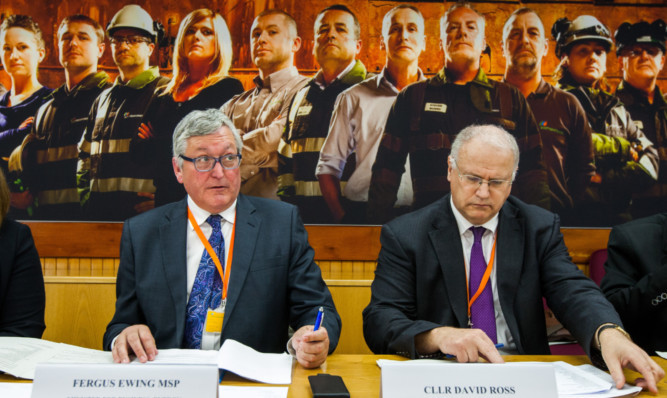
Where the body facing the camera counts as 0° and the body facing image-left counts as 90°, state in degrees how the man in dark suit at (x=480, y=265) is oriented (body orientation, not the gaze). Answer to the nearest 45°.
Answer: approximately 0°

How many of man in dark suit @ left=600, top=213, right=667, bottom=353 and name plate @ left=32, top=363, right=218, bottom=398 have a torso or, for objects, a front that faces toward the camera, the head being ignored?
2

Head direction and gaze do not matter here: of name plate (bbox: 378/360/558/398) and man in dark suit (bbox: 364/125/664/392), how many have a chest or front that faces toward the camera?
2

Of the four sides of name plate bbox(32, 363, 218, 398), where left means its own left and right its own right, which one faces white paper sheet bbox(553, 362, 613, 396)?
left

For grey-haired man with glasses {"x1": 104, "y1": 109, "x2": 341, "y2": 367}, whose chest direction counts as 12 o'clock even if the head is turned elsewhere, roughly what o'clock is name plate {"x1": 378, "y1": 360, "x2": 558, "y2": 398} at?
The name plate is roughly at 11 o'clock from the grey-haired man with glasses.

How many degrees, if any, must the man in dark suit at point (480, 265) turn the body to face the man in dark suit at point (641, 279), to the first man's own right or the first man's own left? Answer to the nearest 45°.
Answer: approximately 135° to the first man's own left
